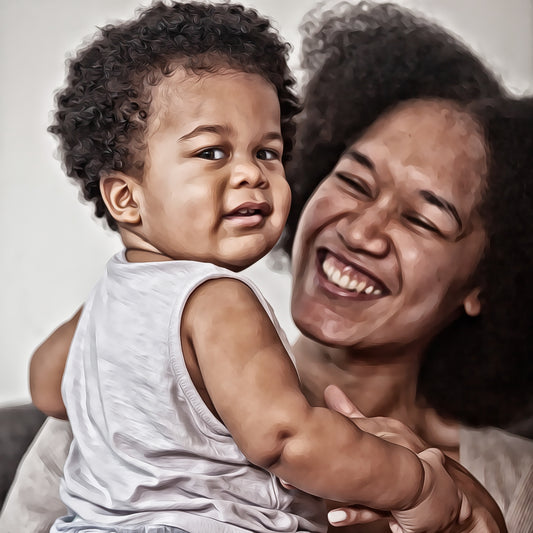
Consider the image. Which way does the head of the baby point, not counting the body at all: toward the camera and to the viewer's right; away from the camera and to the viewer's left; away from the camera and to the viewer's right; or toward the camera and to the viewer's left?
toward the camera and to the viewer's right

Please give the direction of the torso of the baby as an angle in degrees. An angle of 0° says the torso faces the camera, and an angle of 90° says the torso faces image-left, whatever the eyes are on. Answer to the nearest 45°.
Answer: approximately 225°
